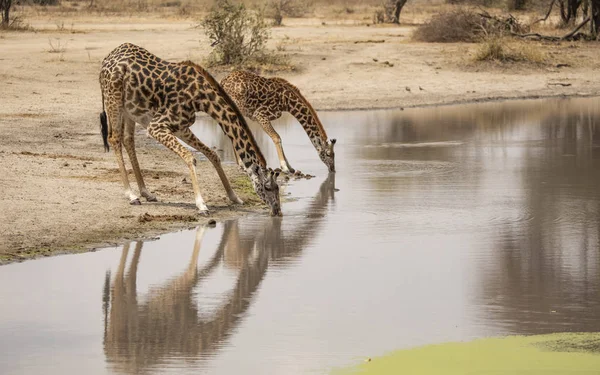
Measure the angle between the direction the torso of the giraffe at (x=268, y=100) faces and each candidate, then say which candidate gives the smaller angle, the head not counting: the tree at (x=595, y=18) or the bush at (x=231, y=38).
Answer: the tree

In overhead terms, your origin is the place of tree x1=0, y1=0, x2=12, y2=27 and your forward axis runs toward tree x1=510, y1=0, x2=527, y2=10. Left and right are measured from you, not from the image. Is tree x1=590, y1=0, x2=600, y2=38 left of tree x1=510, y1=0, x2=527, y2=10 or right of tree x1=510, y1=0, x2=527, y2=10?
right

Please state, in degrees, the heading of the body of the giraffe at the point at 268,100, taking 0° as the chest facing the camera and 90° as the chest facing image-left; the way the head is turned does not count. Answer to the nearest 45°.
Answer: approximately 270°

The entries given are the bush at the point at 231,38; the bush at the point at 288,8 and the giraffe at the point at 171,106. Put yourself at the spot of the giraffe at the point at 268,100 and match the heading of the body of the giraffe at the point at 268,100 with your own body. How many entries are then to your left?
2

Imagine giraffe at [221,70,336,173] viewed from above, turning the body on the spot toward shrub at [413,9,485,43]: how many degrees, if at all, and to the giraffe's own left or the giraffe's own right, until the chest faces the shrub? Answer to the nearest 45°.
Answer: approximately 90° to the giraffe's own left

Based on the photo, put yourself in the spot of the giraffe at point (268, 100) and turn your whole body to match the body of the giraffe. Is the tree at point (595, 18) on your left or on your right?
on your left

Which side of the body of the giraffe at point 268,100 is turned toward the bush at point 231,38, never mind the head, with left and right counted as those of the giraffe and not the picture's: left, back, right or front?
left

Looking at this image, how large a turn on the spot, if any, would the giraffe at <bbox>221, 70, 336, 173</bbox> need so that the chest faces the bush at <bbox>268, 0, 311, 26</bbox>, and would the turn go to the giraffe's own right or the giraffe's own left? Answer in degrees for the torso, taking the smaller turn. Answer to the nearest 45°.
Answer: approximately 90° to the giraffe's own left
